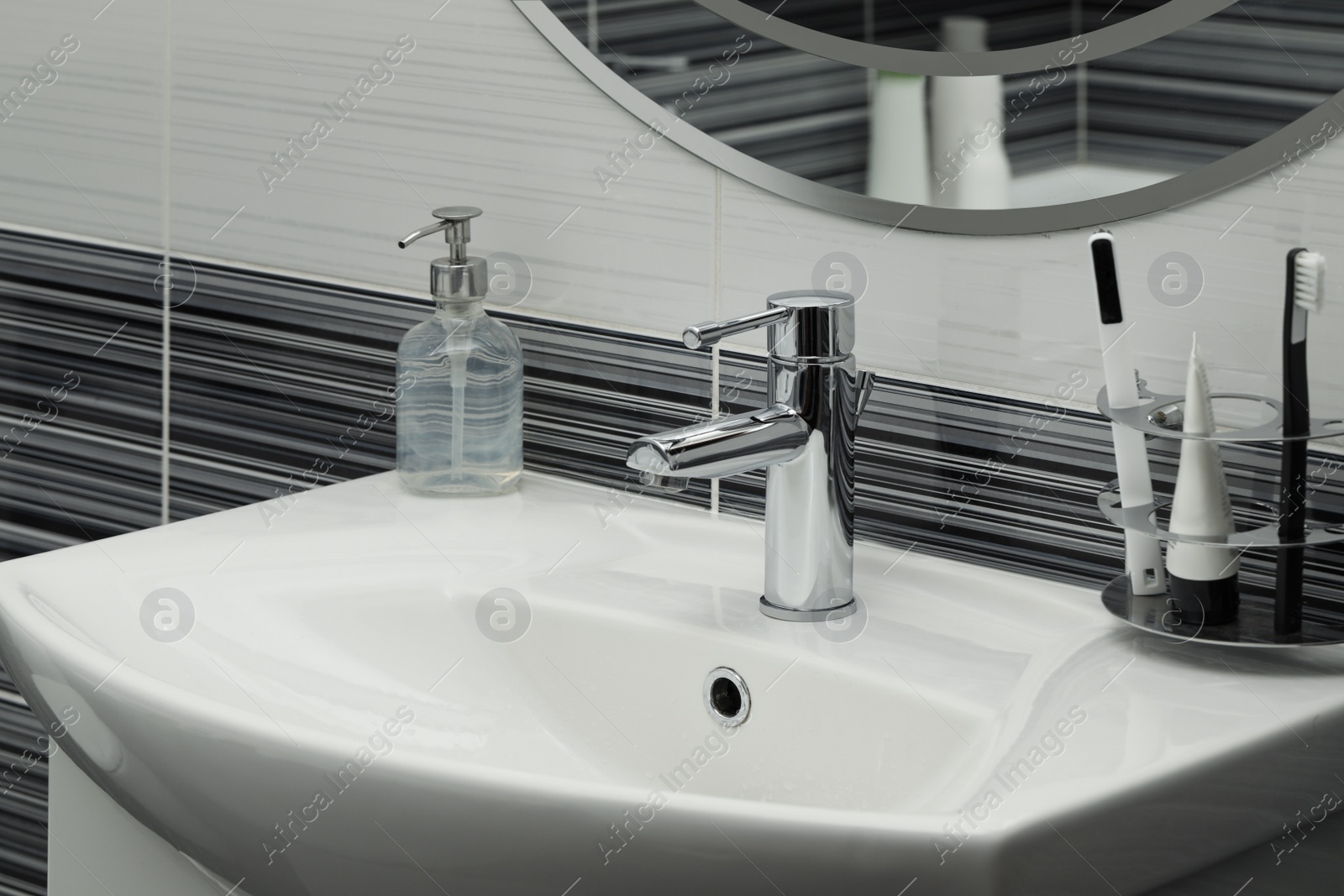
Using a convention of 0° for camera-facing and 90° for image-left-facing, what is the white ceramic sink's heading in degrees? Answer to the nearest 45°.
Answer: approximately 45°

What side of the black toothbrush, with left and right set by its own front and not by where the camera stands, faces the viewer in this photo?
right

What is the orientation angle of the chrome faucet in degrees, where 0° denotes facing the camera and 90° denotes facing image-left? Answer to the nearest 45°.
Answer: approximately 45°

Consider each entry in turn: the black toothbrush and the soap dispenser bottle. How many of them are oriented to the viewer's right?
1

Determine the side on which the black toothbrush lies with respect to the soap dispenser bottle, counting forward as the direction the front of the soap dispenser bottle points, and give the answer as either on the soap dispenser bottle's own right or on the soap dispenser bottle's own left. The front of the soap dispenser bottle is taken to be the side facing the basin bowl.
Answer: on the soap dispenser bottle's own left

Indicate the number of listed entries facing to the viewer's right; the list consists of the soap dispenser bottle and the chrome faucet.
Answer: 0
